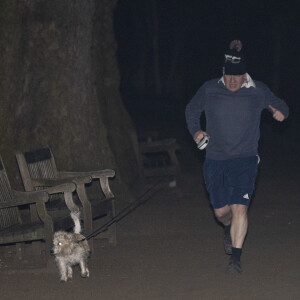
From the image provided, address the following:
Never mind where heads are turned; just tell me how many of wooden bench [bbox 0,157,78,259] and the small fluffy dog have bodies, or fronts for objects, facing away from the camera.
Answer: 0

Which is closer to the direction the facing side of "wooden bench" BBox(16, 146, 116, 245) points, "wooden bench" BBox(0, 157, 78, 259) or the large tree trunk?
the wooden bench

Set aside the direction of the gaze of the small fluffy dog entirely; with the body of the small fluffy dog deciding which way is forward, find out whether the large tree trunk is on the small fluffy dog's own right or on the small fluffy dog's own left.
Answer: on the small fluffy dog's own right

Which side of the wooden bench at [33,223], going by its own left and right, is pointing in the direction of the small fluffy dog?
front

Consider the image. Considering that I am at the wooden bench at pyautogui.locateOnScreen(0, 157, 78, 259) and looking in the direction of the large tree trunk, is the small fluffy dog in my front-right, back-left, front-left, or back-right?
back-right

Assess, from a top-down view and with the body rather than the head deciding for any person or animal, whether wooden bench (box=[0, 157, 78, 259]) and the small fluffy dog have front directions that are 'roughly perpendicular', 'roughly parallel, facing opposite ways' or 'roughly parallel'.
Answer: roughly perpendicular

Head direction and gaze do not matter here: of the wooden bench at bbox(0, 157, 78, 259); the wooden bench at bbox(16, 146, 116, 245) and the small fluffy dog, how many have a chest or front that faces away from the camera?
0

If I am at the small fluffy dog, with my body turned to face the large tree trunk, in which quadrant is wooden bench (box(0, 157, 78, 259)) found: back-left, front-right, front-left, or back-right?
front-left

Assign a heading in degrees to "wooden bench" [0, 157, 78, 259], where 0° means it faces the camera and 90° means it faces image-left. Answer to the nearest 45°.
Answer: approximately 315°

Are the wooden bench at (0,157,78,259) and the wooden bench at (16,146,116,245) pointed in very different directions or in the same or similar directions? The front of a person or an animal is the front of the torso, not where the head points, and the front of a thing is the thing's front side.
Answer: same or similar directions

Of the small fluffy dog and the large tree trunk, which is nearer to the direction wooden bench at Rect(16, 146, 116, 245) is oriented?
the small fluffy dog

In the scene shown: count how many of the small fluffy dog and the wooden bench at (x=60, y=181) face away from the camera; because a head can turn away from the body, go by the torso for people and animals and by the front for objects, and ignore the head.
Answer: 0

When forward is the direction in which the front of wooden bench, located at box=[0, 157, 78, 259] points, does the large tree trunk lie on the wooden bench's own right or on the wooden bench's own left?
on the wooden bench's own left

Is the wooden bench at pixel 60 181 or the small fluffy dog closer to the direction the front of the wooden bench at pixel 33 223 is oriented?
the small fluffy dog

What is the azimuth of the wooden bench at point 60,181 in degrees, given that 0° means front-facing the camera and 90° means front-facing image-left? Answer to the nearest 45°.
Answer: approximately 315°
